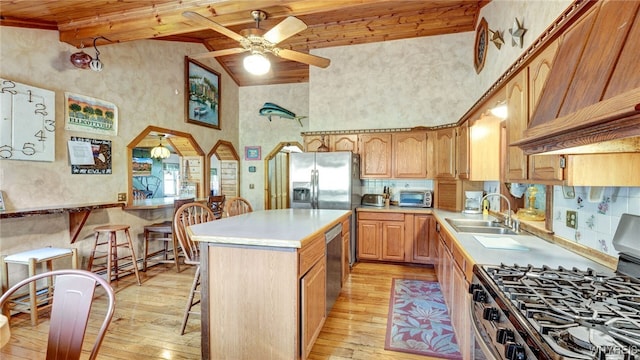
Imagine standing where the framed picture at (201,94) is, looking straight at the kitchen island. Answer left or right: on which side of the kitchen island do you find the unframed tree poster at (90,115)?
right

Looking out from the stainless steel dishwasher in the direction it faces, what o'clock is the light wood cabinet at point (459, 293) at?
The light wood cabinet is roughly at 1 o'clock from the stainless steel dishwasher.

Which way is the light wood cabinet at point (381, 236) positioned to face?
toward the camera

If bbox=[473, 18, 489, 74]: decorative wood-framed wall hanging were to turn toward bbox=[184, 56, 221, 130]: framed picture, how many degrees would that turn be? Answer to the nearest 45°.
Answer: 0° — it already faces it

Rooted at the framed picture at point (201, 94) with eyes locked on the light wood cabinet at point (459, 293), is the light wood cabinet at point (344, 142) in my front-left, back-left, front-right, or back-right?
front-left

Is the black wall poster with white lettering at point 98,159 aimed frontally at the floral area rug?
yes

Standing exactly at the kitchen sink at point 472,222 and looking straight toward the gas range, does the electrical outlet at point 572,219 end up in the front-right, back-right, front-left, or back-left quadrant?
front-left

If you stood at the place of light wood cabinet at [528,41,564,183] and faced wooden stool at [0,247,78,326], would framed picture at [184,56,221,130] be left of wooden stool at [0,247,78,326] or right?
right

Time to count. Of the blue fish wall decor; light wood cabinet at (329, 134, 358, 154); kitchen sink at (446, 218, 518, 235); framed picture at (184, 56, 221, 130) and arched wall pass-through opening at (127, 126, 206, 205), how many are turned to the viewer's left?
2

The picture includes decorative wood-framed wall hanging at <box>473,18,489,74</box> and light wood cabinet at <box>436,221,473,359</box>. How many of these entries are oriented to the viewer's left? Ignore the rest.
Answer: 2

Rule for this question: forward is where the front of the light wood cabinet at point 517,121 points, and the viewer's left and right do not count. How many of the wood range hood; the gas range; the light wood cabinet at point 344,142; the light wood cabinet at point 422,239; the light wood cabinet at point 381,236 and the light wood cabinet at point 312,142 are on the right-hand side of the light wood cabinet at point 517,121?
4

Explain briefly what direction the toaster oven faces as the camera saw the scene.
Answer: facing the viewer

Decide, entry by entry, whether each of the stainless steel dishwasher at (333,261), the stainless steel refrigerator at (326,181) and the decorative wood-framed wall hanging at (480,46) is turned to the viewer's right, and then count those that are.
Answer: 1

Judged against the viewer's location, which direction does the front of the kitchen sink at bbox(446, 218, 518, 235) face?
facing to the left of the viewer

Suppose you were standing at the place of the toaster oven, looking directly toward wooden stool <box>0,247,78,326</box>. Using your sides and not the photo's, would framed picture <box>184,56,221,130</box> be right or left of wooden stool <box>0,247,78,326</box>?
right

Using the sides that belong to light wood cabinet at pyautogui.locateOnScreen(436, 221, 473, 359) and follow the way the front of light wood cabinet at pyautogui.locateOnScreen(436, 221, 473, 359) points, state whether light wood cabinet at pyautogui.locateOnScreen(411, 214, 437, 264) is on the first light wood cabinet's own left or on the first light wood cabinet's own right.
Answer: on the first light wood cabinet's own right

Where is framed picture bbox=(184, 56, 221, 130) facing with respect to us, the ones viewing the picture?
facing the viewer and to the right of the viewer

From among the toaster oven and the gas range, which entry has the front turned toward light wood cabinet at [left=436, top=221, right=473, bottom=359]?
the toaster oven

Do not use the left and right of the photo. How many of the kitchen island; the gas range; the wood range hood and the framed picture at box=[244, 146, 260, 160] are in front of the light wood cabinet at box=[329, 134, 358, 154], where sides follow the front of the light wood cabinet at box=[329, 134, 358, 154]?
3

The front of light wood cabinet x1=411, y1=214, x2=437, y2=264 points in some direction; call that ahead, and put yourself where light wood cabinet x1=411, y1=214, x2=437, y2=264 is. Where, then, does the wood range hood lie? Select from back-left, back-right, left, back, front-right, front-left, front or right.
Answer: front

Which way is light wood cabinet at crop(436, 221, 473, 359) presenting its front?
to the viewer's left

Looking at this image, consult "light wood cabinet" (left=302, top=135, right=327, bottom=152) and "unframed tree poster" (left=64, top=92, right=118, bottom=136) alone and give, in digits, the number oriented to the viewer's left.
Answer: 0
